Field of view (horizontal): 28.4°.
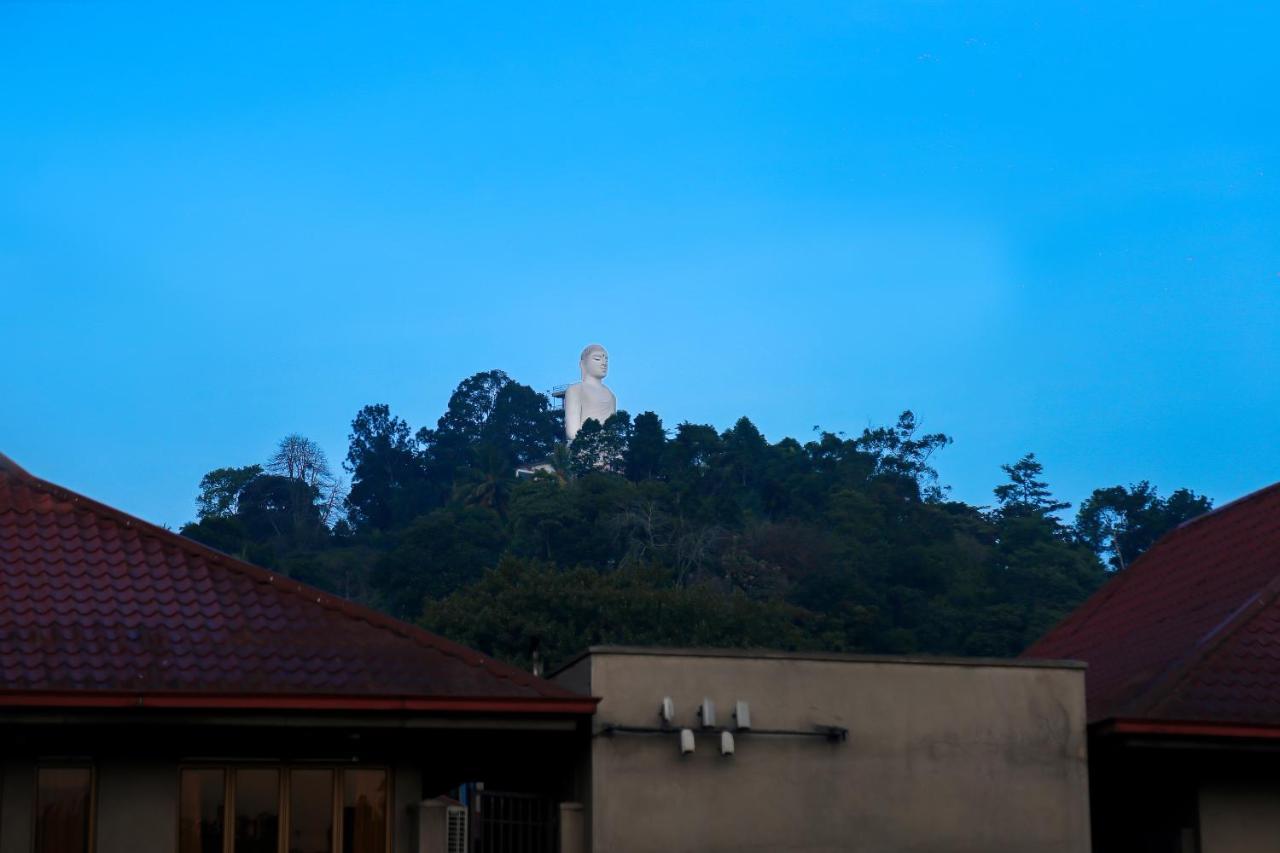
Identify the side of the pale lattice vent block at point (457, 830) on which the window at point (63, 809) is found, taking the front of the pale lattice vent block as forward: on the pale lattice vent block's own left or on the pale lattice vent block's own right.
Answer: on the pale lattice vent block's own right

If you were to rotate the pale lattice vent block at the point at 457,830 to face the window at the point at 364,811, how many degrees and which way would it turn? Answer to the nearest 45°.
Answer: approximately 90° to its right

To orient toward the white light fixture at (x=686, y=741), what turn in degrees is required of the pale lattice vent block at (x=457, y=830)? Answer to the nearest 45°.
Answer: approximately 90° to its left

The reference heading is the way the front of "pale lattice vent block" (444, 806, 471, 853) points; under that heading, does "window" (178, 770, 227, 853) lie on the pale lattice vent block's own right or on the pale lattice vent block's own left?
on the pale lattice vent block's own right

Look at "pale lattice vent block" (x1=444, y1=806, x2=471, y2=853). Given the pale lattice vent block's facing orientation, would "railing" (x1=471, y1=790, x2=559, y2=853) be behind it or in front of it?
behind

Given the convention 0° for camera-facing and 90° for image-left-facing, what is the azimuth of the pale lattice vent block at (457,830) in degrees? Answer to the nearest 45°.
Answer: approximately 0°

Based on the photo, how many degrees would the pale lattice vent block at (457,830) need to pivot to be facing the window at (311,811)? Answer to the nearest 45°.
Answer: approximately 90° to its right
